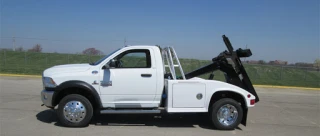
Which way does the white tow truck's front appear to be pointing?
to the viewer's left
